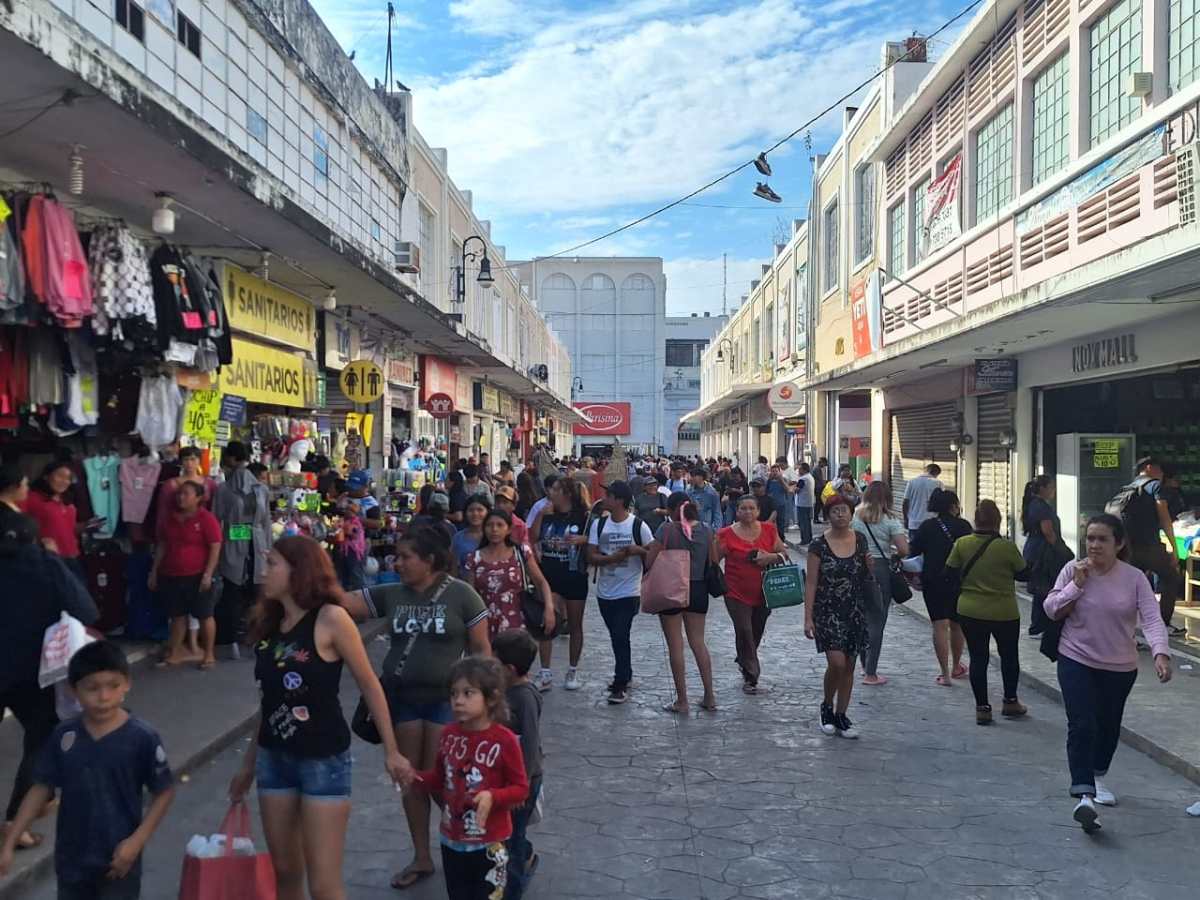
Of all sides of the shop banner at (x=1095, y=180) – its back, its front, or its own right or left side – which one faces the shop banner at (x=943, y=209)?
right

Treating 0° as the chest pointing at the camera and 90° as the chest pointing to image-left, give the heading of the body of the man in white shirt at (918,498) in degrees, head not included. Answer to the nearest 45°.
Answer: approximately 225°

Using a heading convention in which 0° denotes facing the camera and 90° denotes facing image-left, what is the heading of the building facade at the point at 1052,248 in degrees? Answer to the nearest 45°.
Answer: approximately 45°

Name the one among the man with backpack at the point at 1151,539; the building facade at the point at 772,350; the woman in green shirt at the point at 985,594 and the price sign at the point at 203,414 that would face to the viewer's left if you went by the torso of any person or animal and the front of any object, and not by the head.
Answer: the building facade

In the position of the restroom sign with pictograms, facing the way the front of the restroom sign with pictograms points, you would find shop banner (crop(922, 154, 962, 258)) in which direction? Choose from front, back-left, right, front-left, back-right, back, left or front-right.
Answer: left

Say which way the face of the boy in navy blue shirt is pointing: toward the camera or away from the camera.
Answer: toward the camera

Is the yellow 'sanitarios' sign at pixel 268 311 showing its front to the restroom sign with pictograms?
no

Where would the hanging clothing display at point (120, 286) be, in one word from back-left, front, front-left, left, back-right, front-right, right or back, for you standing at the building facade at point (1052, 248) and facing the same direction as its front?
front

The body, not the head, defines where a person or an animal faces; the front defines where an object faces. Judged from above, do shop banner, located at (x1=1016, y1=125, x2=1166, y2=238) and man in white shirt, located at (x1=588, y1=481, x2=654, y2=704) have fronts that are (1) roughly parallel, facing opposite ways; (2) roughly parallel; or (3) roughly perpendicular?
roughly perpendicular

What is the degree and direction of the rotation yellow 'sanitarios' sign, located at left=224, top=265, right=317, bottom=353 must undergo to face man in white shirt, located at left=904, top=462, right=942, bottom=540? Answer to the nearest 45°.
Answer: approximately 45° to its left

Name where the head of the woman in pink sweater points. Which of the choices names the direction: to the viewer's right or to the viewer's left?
to the viewer's left

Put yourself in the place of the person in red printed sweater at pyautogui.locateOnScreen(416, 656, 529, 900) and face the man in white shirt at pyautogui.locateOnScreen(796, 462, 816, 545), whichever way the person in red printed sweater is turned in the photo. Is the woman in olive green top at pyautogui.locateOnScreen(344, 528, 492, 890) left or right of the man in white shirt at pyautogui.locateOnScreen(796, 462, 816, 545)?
left

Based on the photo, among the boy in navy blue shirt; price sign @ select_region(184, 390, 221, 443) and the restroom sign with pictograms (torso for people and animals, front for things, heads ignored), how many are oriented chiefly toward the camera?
3

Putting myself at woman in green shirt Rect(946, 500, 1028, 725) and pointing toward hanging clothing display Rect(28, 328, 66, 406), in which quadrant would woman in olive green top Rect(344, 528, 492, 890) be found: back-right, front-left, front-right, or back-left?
front-left

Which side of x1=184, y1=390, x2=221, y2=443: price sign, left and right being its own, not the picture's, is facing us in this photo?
front

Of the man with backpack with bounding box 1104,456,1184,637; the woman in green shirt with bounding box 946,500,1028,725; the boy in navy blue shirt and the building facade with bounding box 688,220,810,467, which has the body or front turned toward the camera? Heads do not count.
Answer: the boy in navy blue shirt

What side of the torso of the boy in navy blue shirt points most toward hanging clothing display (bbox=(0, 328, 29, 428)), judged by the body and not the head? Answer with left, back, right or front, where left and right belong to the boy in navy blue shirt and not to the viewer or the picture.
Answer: back

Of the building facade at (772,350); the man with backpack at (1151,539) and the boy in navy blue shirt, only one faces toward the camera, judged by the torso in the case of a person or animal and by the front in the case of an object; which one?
the boy in navy blue shirt

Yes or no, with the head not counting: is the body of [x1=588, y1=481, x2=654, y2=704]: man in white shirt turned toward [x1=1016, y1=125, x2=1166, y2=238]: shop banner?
no

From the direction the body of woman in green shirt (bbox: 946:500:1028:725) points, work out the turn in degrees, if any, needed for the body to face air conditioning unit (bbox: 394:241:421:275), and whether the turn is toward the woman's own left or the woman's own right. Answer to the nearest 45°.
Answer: approximately 45° to the woman's own left

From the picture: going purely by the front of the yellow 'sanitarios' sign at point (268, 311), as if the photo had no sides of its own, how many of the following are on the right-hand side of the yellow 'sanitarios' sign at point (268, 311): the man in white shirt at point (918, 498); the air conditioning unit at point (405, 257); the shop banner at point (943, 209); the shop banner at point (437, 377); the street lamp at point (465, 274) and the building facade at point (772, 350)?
0

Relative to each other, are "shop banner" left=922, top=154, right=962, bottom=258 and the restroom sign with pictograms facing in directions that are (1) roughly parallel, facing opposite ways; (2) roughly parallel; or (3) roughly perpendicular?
roughly perpendicular
